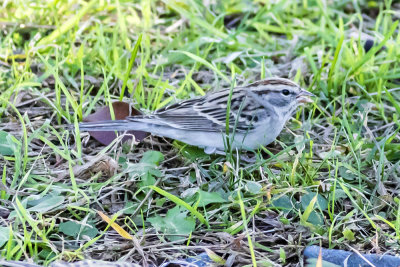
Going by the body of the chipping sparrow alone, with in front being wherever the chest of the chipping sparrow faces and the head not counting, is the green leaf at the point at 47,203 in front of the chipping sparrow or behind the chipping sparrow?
behind

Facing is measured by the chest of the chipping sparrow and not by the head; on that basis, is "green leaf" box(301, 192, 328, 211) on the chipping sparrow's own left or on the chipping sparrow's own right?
on the chipping sparrow's own right

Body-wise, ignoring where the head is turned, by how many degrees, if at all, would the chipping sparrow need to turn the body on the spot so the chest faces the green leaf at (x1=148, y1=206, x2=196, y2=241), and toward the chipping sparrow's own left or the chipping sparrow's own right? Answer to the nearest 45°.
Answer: approximately 90° to the chipping sparrow's own right

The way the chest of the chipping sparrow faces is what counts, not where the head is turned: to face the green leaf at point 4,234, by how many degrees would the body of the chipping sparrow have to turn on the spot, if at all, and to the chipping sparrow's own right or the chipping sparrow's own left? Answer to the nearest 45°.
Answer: approximately 135° to the chipping sparrow's own right

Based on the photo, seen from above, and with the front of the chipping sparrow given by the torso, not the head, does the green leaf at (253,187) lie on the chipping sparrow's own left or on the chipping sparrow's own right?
on the chipping sparrow's own right

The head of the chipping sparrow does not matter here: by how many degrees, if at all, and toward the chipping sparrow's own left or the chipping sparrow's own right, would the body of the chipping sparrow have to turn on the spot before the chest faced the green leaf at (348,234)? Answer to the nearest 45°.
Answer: approximately 45° to the chipping sparrow's own right

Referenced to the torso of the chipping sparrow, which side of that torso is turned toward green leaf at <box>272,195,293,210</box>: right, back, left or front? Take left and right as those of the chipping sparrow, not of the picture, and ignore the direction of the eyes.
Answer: right

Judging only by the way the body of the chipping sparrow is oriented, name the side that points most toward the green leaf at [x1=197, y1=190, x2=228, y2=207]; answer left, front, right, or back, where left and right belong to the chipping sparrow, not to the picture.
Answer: right

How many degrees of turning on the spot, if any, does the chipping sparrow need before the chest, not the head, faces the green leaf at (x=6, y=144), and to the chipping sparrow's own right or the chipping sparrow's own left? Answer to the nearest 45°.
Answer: approximately 180°

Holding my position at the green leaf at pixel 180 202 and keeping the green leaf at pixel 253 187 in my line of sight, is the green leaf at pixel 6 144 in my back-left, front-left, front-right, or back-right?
back-left

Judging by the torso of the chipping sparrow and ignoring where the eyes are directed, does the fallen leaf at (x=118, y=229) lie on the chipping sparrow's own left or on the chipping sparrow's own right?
on the chipping sparrow's own right

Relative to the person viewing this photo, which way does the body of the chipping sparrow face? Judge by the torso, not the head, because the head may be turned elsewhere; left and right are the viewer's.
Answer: facing to the right of the viewer
